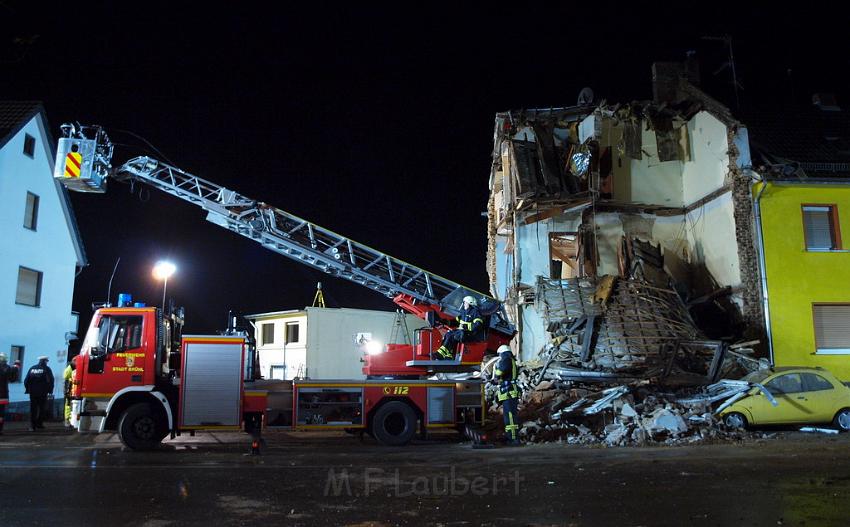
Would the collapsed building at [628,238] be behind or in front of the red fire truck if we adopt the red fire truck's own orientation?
behind

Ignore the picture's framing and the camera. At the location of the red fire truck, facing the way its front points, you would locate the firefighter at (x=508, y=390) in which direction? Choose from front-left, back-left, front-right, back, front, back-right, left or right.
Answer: back

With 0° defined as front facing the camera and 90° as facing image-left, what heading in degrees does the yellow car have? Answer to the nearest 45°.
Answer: approximately 90°

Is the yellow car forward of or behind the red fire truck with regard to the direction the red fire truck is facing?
behind

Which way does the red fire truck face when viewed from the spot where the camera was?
facing to the left of the viewer

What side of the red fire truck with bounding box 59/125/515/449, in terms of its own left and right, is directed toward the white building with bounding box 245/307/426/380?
right

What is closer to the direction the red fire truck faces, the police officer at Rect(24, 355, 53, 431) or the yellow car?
the police officer

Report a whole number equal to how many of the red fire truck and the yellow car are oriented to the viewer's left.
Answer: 2
